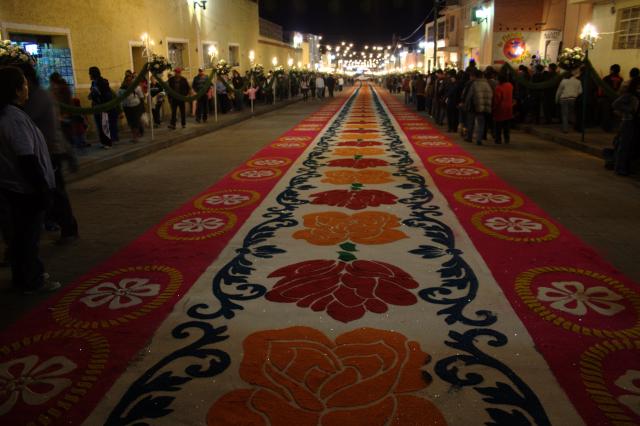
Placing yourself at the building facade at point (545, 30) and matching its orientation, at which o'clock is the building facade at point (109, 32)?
the building facade at point (109, 32) is roughly at 12 o'clock from the building facade at point (545, 30).

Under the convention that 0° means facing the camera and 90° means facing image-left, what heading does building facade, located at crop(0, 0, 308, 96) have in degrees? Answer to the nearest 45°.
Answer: approximately 315°

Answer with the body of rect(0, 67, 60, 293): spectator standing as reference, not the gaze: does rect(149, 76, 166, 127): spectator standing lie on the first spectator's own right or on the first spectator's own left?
on the first spectator's own left

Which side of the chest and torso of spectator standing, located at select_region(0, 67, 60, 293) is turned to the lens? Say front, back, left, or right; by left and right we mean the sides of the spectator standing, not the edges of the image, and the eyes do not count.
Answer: right

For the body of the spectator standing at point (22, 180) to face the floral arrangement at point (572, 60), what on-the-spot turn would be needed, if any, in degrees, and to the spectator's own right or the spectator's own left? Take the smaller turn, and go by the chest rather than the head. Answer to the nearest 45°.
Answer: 0° — they already face it

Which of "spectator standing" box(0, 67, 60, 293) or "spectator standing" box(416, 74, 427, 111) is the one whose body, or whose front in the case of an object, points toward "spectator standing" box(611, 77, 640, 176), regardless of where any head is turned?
"spectator standing" box(0, 67, 60, 293)

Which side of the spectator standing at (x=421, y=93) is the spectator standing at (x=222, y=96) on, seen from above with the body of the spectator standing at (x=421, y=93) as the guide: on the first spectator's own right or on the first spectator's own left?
on the first spectator's own left

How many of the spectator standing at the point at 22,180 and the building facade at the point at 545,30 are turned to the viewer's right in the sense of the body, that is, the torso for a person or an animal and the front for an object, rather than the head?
1

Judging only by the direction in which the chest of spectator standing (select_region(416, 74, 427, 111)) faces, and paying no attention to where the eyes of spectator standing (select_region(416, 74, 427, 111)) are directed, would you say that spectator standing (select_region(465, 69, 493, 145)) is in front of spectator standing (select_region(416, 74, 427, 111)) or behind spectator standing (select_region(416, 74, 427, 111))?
behind
